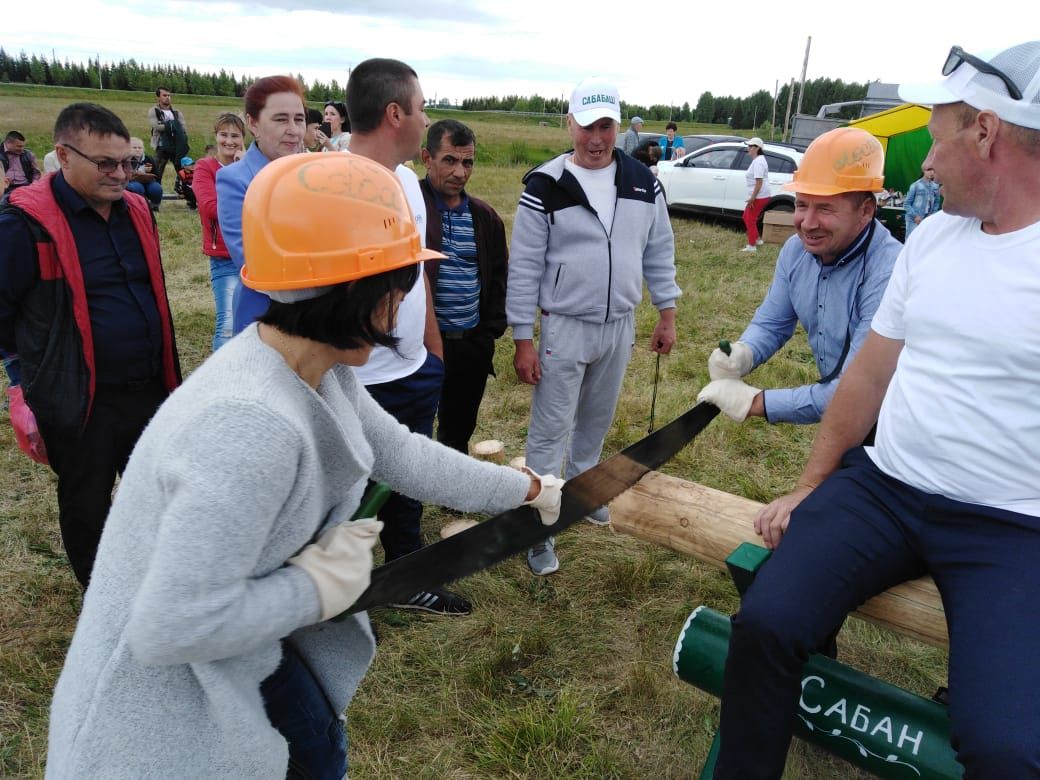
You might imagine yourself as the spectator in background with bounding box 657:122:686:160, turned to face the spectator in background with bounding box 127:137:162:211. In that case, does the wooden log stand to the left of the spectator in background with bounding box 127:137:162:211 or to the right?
left

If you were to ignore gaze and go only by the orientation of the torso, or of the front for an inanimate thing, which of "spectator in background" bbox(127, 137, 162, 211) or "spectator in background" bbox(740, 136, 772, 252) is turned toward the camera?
"spectator in background" bbox(127, 137, 162, 211)

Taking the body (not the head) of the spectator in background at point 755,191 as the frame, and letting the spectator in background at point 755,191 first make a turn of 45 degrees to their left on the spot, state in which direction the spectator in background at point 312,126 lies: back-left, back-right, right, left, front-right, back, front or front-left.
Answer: front

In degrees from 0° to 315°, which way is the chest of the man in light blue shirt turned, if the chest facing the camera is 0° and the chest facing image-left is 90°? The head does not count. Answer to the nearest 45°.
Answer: approximately 45°

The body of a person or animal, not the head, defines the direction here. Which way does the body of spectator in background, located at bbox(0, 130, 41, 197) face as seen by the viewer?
toward the camera

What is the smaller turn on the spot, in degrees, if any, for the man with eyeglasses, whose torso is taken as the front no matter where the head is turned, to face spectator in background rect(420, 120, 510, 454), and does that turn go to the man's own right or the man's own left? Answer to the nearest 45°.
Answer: approximately 45° to the man's own left

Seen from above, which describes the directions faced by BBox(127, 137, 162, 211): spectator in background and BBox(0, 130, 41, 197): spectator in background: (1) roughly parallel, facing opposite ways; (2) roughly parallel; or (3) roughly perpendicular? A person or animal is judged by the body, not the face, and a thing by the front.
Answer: roughly parallel

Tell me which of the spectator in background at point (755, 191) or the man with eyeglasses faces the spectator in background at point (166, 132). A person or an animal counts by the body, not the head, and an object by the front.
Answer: the spectator in background at point (755, 191)

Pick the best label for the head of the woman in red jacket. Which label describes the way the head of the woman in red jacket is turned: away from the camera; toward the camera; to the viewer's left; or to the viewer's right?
toward the camera

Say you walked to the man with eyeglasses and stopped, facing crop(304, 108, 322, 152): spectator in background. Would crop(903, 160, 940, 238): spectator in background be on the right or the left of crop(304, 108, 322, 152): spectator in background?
right

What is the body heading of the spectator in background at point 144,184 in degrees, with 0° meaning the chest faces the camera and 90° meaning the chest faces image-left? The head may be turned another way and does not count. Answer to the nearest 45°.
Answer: approximately 0°

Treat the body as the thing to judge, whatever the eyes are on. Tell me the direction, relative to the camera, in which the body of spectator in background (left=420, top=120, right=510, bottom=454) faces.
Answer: toward the camera

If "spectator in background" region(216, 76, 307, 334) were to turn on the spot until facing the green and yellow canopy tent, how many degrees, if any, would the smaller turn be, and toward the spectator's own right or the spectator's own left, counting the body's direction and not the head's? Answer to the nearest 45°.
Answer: approximately 90° to the spectator's own left

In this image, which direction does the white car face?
to the viewer's left

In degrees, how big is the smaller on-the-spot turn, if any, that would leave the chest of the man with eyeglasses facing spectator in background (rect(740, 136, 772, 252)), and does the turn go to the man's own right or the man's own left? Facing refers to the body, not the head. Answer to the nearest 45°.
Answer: approximately 90° to the man's own left

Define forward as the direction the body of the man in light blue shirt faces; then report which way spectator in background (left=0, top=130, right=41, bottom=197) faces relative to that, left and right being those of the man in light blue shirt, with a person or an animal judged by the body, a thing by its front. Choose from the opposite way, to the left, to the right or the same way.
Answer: to the left
